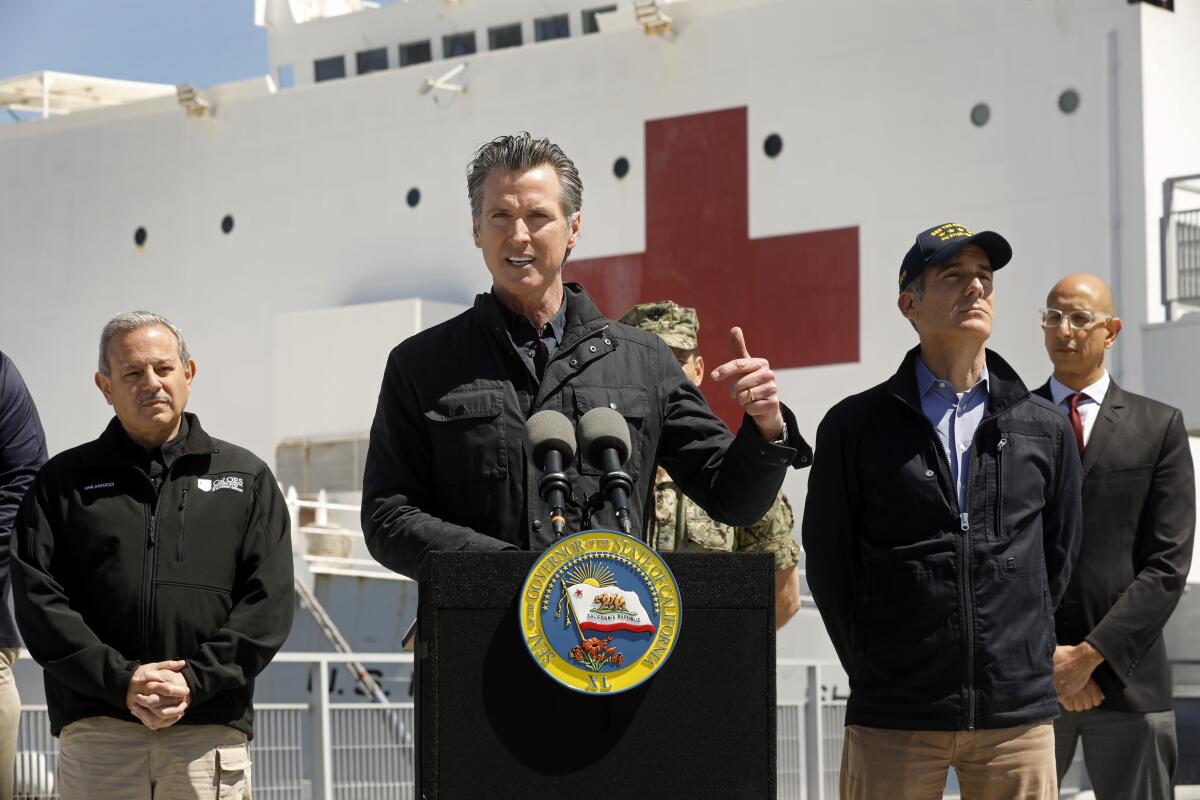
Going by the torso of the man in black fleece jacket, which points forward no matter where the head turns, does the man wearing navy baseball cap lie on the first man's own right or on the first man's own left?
on the first man's own left

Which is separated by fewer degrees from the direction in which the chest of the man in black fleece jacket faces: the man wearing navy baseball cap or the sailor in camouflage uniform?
the man wearing navy baseball cap

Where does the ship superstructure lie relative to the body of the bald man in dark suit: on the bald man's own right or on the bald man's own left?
on the bald man's own right

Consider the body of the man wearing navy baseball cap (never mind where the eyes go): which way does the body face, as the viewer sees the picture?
toward the camera

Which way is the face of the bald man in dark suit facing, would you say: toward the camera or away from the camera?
toward the camera

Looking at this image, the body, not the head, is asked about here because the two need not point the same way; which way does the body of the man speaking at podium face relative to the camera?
toward the camera

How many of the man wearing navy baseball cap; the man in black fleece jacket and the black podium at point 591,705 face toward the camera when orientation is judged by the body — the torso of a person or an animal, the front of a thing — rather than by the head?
3

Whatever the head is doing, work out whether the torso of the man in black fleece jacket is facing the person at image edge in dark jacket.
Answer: no

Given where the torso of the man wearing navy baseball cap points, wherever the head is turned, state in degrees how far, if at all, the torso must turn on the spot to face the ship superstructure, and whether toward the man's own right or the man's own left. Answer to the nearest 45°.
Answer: approximately 180°

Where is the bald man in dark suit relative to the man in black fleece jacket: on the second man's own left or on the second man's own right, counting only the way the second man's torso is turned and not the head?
on the second man's own left

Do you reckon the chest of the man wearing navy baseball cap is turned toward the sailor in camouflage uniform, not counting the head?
no

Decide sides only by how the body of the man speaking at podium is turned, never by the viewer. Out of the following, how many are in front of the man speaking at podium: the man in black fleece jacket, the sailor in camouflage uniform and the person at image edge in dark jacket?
0

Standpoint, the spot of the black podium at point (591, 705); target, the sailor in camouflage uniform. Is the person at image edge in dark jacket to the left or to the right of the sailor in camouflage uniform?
left
